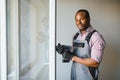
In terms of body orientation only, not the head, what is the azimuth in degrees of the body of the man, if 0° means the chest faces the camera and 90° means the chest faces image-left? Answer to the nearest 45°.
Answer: approximately 45°
